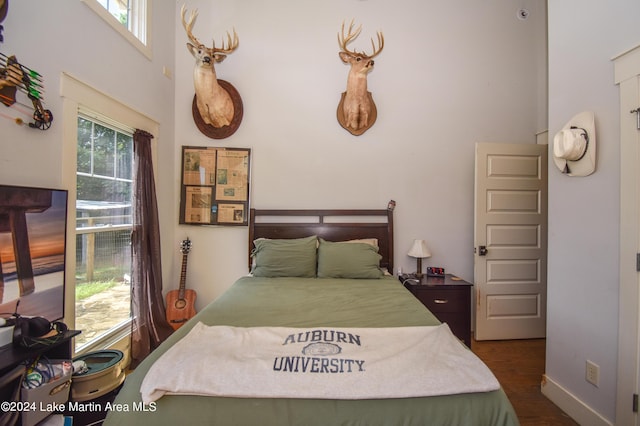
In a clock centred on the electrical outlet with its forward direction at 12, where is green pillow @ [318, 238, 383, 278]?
The green pillow is roughly at 1 o'clock from the electrical outlet.

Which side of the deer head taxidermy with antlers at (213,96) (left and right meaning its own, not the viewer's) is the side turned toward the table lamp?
left

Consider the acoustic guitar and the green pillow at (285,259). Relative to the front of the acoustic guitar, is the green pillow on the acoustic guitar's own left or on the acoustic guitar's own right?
on the acoustic guitar's own left

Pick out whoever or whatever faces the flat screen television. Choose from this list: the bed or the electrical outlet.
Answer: the electrical outlet

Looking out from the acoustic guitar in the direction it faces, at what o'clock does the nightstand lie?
The nightstand is roughly at 10 o'clock from the acoustic guitar.
